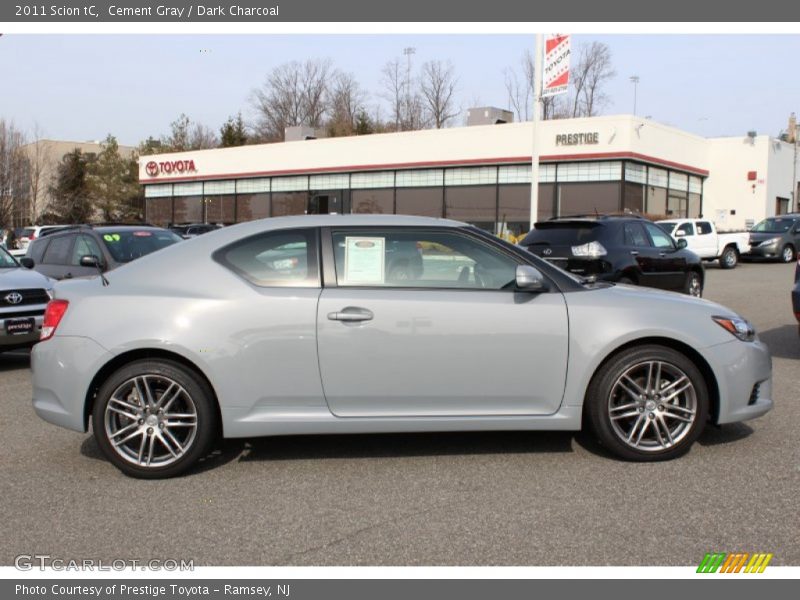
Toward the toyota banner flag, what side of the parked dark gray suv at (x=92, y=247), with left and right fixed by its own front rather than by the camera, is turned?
left

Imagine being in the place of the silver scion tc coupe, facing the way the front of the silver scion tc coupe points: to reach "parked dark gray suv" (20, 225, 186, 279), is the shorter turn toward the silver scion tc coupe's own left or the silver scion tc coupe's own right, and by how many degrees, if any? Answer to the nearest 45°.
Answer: approximately 135° to the silver scion tc coupe's own left

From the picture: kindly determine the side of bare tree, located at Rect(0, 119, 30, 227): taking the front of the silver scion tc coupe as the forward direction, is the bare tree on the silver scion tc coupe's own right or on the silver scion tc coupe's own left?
on the silver scion tc coupe's own left

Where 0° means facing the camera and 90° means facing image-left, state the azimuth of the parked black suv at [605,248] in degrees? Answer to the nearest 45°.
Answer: approximately 225°

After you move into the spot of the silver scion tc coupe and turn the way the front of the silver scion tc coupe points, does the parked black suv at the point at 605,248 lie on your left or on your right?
on your left

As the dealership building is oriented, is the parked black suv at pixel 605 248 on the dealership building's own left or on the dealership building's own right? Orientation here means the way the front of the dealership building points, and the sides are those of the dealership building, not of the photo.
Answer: on the dealership building's own left

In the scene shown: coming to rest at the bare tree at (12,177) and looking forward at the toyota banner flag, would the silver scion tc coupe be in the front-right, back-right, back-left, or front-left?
front-right

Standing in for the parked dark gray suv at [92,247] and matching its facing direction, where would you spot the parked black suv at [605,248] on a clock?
the parked black suv at [605,248] is roughly at 11 o'clock from the parked dark gray suv at [92,247].

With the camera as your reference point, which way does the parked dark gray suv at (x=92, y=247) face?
facing the viewer and to the right of the viewer

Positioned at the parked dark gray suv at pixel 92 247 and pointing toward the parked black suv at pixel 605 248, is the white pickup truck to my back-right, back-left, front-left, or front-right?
front-left

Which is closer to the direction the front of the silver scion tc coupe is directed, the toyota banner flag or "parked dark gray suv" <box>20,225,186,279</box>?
the toyota banner flag

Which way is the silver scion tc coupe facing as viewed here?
to the viewer's right

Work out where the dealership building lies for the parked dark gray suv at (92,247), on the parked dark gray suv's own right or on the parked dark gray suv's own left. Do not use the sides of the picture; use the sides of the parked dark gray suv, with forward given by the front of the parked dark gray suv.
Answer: on the parked dark gray suv's own left

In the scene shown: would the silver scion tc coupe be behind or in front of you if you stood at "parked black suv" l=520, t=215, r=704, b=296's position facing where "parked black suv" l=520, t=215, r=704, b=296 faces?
behind

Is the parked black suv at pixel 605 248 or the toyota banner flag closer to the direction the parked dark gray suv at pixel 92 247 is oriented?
the parked black suv
